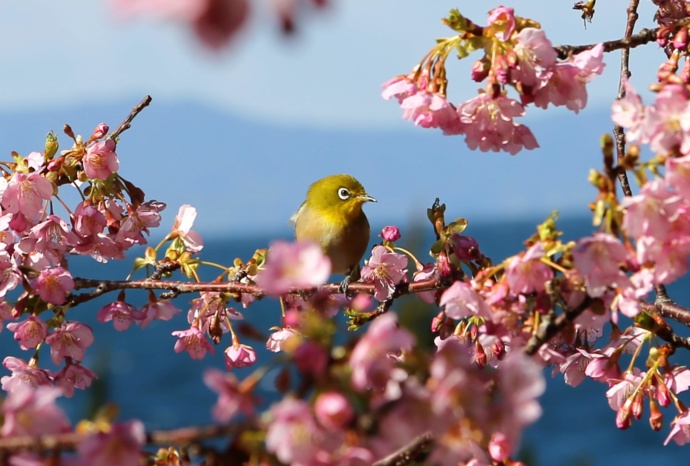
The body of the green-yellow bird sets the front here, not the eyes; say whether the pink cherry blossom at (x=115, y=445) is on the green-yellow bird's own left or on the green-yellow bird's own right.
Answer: on the green-yellow bird's own right

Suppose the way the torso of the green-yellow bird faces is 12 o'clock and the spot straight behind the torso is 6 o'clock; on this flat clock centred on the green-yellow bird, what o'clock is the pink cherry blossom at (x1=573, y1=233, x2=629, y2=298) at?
The pink cherry blossom is roughly at 9 o'clock from the green-yellow bird.

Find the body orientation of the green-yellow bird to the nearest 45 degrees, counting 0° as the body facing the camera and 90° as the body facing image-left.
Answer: approximately 315°
